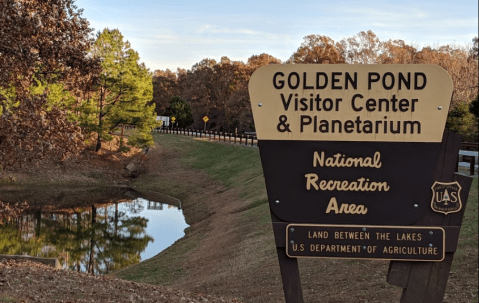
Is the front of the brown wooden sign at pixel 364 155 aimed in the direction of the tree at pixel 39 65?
no

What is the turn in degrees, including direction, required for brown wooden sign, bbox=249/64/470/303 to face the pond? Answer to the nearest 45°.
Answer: approximately 135° to its right

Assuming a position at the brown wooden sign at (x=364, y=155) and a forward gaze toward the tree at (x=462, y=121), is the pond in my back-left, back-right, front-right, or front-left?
front-left

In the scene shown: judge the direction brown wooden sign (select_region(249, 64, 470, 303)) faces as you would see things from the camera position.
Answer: facing the viewer

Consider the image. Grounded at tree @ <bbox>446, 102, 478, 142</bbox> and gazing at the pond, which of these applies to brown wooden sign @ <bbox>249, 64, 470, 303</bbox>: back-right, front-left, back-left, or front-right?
front-left

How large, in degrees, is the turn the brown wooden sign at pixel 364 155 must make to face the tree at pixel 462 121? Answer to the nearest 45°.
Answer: approximately 180°
